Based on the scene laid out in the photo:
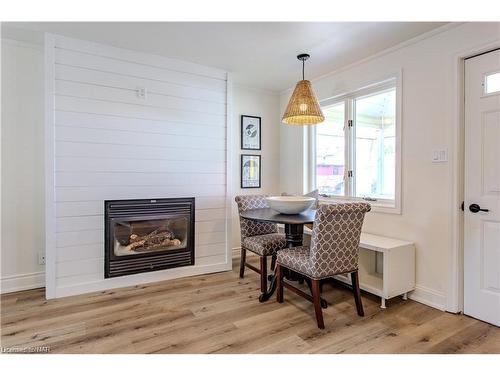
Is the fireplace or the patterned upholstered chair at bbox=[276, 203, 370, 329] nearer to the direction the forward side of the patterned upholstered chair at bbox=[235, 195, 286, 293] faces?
the patterned upholstered chair

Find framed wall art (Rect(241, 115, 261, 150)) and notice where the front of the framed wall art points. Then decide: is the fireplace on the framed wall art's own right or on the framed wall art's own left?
on the framed wall art's own right

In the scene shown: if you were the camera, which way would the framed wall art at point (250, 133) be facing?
facing the viewer and to the right of the viewer

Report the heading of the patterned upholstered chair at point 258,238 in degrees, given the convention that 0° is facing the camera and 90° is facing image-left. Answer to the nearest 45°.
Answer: approximately 315°

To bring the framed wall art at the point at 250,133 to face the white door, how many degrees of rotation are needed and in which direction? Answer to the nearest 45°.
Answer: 0° — it already faces it

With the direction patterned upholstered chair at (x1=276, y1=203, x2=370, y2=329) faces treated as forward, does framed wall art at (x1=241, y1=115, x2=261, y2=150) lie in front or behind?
in front

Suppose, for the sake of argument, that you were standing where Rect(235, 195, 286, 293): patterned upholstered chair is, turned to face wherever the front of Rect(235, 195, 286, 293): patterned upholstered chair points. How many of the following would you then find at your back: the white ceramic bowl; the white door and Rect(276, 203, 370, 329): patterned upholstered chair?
0

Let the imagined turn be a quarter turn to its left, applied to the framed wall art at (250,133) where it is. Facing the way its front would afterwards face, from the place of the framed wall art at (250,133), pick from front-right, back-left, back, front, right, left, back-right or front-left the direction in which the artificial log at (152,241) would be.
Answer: back

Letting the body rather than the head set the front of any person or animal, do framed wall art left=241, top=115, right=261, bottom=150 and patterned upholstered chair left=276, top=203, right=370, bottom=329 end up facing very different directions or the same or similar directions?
very different directions

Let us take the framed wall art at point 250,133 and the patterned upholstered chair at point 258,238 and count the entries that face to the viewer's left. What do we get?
0

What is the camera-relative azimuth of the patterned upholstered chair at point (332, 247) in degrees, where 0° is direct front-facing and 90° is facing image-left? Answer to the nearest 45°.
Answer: approximately 135°

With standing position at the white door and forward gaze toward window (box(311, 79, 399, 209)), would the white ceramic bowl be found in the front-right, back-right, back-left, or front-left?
front-left

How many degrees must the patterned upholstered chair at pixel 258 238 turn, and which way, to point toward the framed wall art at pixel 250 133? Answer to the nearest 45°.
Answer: approximately 135° to its left
